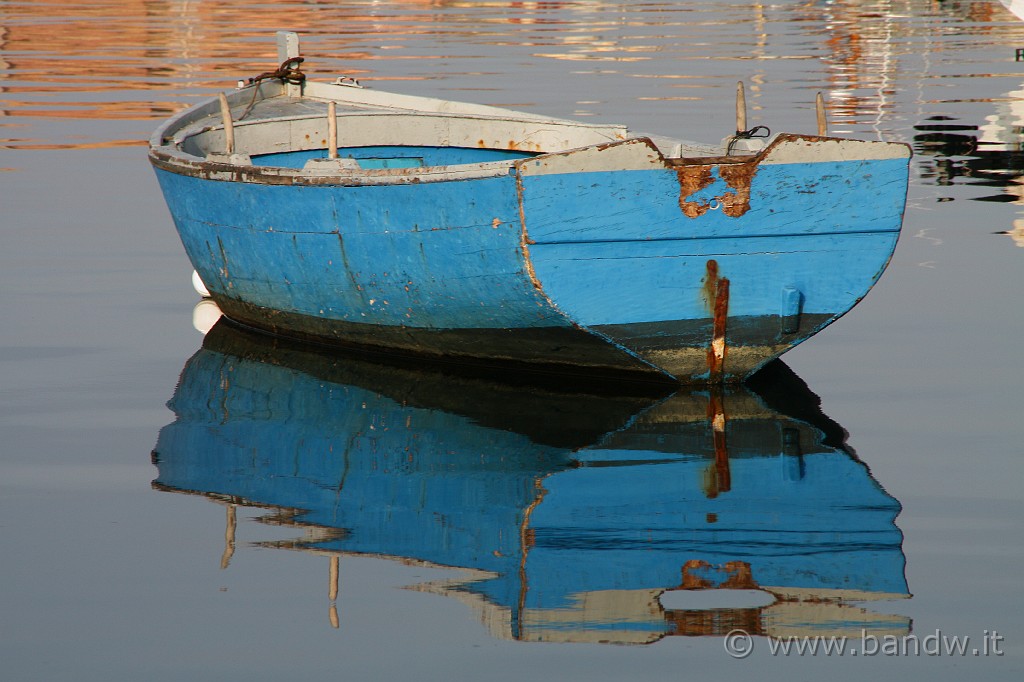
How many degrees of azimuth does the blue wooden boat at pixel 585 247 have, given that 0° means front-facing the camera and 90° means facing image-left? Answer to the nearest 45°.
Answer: approximately 135°
